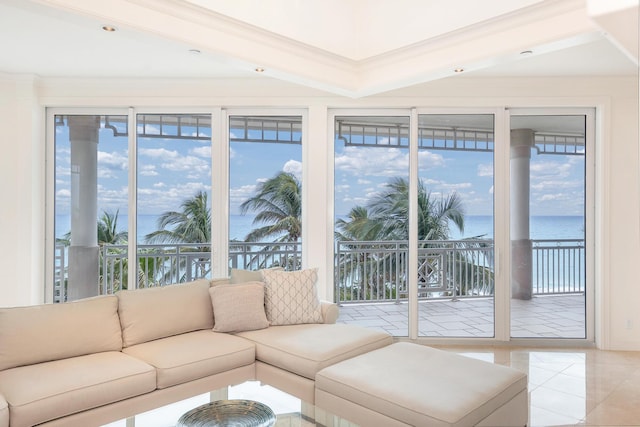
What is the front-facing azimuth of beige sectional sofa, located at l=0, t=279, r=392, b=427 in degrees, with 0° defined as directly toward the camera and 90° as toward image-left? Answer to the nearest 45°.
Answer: approximately 315°

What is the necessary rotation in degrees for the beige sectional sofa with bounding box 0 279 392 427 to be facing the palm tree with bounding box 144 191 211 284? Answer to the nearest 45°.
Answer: approximately 135° to its left

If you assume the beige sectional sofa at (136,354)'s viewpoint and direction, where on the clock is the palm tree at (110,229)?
The palm tree is roughly at 7 o'clock from the beige sectional sofa.

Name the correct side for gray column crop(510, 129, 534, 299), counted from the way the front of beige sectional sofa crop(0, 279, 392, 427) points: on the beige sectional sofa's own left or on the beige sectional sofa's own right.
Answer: on the beige sectional sofa's own left

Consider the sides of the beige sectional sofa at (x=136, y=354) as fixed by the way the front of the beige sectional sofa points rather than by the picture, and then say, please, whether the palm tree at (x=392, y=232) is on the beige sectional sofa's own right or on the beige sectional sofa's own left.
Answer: on the beige sectional sofa's own left
